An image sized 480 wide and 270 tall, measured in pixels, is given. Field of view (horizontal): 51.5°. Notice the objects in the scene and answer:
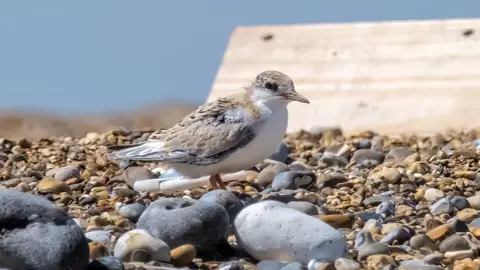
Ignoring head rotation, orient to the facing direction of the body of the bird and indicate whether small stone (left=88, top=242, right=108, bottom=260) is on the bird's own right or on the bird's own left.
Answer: on the bird's own right

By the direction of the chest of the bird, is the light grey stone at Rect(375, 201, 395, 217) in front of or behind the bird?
in front

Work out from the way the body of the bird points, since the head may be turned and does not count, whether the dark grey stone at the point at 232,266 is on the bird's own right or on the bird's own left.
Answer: on the bird's own right

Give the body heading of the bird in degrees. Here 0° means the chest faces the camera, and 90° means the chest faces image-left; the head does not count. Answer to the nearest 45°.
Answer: approximately 270°

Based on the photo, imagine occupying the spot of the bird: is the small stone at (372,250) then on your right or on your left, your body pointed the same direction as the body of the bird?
on your right

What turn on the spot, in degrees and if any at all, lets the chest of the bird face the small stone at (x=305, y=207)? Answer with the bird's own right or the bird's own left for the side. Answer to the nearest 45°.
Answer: approximately 45° to the bird's own right

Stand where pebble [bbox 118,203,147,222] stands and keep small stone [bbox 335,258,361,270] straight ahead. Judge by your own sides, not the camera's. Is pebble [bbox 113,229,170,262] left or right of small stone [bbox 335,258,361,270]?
right

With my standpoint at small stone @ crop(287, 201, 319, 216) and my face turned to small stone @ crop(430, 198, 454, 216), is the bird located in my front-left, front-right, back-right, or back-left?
back-left

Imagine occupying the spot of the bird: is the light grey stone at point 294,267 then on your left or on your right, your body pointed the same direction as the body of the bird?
on your right

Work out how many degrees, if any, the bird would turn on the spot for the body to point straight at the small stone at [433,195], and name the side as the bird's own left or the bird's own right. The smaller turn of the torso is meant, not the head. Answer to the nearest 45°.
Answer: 0° — it already faces it

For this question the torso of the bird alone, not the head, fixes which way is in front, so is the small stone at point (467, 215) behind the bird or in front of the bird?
in front

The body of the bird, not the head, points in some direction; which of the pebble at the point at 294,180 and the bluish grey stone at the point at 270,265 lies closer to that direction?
the pebble

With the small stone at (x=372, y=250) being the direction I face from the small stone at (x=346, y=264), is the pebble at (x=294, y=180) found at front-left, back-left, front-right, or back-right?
front-left
